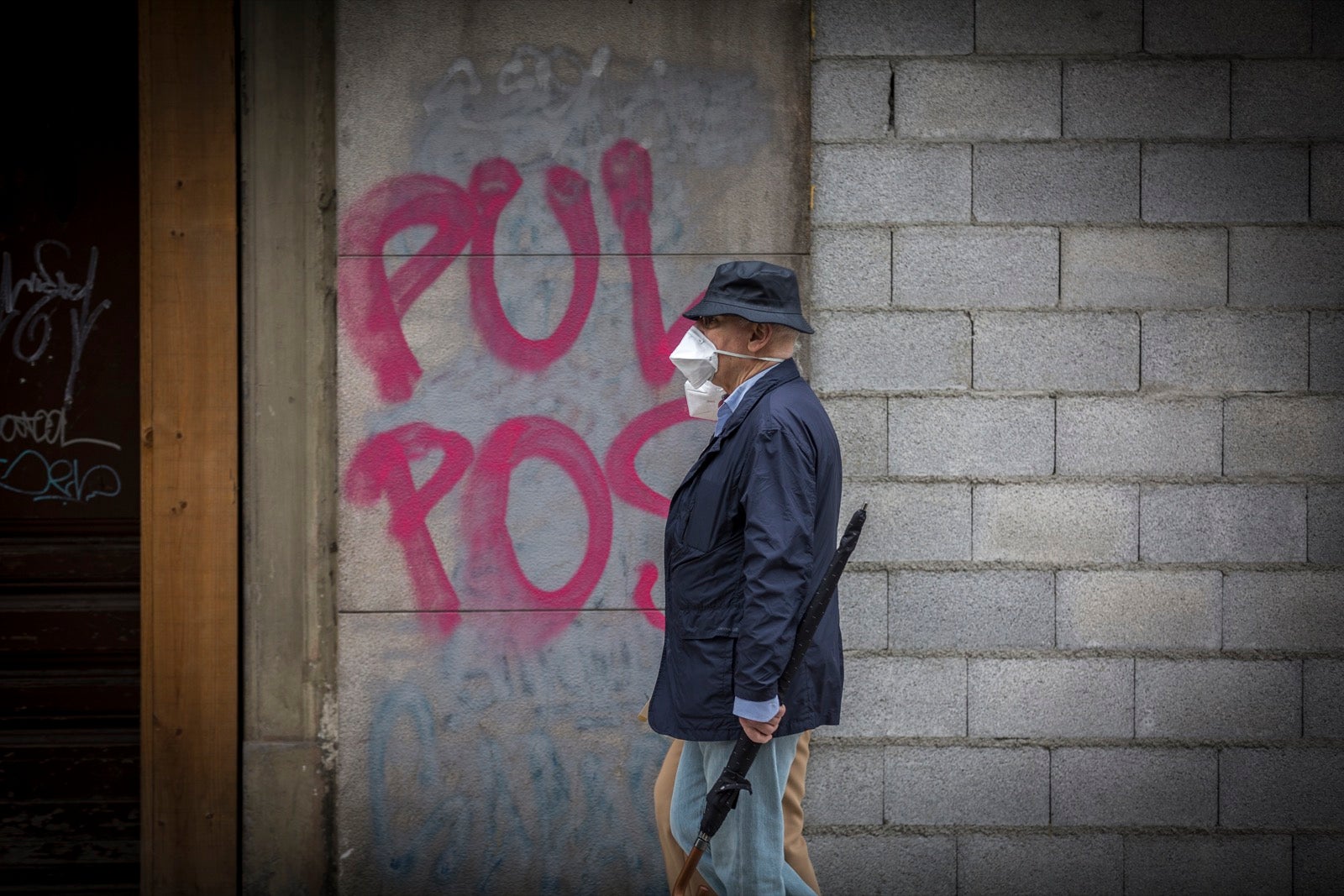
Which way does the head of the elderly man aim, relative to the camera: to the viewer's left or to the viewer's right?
to the viewer's left

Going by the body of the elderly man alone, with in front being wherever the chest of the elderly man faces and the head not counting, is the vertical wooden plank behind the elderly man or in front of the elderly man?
in front

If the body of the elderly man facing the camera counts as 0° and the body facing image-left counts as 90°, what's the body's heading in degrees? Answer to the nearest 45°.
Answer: approximately 90°
